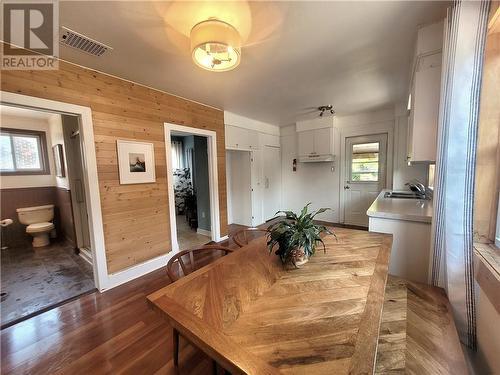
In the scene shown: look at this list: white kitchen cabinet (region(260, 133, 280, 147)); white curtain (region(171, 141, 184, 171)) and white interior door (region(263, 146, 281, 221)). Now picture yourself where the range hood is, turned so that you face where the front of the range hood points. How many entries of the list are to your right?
3

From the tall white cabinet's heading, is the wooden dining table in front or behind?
in front

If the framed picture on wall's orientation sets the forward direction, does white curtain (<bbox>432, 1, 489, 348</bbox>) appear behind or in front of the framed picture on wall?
in front

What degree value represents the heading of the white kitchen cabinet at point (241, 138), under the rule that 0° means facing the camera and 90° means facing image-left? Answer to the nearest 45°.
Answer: approximately 315°

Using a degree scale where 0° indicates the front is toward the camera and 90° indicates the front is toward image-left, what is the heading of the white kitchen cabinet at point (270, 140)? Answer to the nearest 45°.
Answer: approximately 315°

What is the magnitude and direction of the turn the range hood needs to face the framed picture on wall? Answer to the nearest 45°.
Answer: approximately 45° to its right

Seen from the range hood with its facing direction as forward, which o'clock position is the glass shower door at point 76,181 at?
The glass shower door is roughly at 2 o'clock from the range hood.

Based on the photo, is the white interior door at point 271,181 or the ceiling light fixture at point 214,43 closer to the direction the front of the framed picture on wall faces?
the ceiling light fixture

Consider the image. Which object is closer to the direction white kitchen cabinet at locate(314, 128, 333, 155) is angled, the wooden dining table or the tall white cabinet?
the wooden dining table

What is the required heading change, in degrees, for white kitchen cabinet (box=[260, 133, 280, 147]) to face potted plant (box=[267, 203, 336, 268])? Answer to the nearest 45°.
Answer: approximately 45° to its right

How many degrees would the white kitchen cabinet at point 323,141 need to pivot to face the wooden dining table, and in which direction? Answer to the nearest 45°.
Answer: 0° — it already faces it

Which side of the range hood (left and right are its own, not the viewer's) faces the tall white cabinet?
right

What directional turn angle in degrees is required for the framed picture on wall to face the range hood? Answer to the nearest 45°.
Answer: approximately 45° to its left

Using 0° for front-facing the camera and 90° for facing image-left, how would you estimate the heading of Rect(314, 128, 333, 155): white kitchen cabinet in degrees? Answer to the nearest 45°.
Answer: approximately 0°
